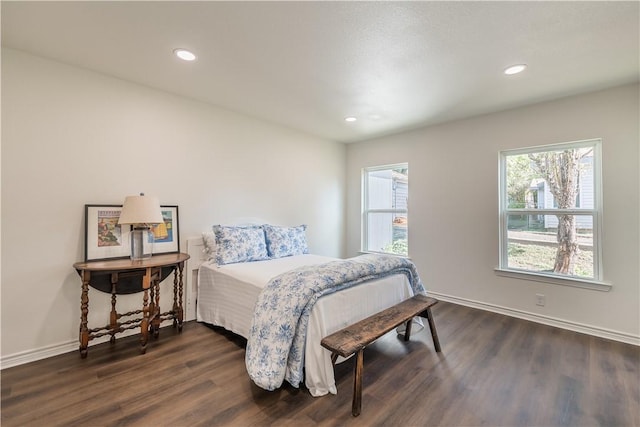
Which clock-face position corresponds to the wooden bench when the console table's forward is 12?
The wooden bench is roughly at 12 o'clock from the console table.

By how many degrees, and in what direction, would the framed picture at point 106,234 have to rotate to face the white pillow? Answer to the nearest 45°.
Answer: approximately 45° to its left

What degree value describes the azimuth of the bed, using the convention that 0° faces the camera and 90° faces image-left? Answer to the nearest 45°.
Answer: approximately 315°

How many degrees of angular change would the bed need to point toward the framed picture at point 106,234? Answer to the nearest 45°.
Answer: approximately 135° to its right

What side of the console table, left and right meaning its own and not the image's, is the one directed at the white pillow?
left

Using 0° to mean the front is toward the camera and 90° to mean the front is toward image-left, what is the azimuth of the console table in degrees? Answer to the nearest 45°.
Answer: approximately 315°
